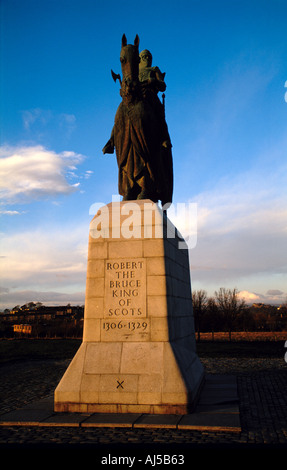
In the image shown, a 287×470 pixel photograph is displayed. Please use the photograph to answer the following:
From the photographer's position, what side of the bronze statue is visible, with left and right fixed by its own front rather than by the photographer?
front
